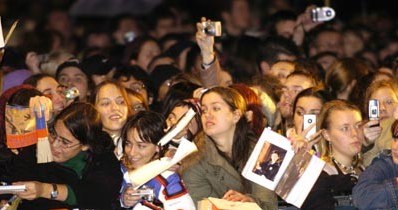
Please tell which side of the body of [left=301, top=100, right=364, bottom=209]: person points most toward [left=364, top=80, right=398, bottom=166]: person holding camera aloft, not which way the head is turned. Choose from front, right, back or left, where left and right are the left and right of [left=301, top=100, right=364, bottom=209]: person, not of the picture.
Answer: left

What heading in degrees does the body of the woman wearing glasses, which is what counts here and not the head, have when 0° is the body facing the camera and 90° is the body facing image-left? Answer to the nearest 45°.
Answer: approximately 45°

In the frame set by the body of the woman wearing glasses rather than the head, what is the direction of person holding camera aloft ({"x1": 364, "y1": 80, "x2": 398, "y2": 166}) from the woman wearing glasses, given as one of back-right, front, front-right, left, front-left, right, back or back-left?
back-left

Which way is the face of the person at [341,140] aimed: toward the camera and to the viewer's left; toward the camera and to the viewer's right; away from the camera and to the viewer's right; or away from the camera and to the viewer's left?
toward the camera and to the viewer's right

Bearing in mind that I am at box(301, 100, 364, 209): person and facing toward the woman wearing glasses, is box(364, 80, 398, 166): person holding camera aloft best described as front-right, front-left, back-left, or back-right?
back-right

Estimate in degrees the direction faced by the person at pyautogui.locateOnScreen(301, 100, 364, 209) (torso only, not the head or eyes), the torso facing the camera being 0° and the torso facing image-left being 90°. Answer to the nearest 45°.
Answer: approximately 315°

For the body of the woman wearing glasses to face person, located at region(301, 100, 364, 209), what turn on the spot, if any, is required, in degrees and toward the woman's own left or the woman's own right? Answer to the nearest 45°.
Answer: approximately 135° to the woman's own left
